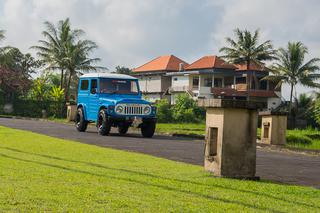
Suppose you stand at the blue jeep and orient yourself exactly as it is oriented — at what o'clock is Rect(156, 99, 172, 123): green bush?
The green bush is roughly at 8 o'clock from the blue jeep.

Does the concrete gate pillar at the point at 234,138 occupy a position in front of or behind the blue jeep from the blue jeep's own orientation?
in front

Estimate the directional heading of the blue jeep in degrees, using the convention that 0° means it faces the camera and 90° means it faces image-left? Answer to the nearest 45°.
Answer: approximately 315°

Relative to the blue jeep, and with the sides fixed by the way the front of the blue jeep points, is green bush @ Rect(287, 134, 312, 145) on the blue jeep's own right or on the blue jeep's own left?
on the blue jeep's own left

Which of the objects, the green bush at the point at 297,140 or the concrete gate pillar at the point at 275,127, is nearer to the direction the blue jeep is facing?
the concrete gate pillar

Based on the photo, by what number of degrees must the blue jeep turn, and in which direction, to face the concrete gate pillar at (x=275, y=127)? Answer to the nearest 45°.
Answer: approximately 45° to its left

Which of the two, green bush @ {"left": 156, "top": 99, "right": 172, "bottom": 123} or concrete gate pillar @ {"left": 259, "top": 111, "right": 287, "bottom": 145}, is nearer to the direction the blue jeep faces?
the concrete gate pillar
